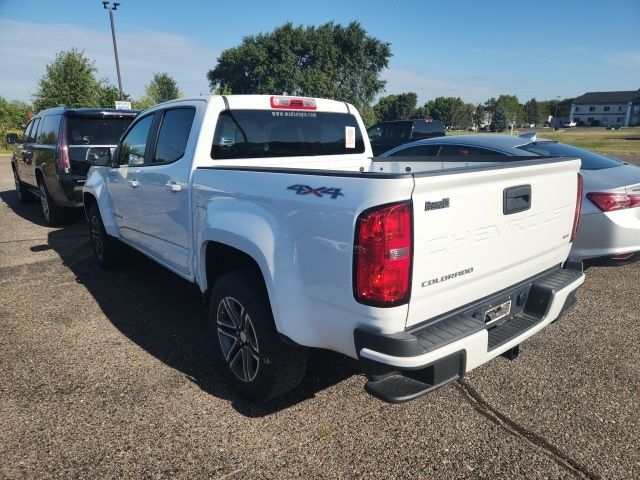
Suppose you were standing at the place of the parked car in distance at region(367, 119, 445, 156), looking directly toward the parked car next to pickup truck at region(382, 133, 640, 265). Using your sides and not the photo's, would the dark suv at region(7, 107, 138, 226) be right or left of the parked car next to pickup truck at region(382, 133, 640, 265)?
right

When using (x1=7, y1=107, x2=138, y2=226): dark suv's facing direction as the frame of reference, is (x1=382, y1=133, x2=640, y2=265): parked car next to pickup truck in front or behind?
behind

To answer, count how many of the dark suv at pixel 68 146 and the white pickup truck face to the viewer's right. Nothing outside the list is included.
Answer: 0

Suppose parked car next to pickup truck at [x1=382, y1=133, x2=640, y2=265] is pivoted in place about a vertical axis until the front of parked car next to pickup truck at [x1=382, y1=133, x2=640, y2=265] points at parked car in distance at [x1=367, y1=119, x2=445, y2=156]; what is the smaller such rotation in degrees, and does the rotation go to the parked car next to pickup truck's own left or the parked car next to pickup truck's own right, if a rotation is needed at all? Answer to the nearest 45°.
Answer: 0° — it already faces it

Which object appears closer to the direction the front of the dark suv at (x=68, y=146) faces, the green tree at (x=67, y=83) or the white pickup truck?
the green tree

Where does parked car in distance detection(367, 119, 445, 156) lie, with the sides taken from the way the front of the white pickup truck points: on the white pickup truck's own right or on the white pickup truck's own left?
on the white pickup truck's own right

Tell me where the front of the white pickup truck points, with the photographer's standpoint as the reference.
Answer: facing away from the viewer and to the left of the viewer

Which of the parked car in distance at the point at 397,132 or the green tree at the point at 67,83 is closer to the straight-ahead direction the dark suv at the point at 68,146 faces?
the green tree

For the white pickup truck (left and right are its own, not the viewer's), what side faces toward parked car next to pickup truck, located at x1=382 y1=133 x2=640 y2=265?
right

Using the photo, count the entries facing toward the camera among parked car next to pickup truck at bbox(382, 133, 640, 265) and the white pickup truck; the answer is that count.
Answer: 0

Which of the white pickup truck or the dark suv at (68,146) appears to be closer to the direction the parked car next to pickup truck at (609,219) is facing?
the dark suv

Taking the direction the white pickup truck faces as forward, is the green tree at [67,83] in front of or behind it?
in front
